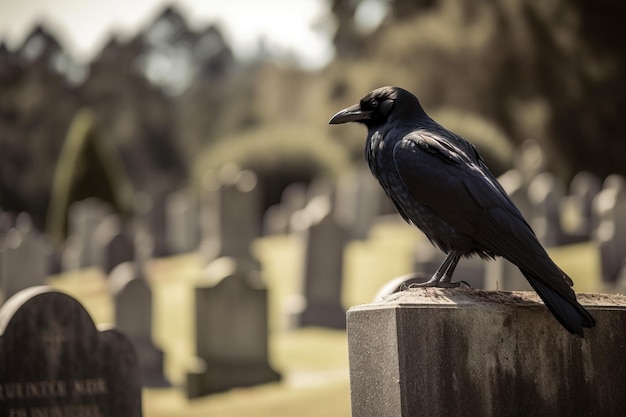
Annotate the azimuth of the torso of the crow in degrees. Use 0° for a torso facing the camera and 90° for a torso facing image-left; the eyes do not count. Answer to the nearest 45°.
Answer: approximately 90°

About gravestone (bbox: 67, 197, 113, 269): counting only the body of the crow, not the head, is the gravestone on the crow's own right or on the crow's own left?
on the crow's own right

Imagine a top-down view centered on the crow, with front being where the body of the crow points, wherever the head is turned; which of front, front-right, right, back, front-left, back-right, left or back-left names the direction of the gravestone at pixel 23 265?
front-right

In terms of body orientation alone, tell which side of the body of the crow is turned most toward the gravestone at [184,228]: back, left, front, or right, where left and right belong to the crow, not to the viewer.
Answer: right

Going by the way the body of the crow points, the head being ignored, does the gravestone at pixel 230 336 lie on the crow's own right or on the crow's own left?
on the crow's own right

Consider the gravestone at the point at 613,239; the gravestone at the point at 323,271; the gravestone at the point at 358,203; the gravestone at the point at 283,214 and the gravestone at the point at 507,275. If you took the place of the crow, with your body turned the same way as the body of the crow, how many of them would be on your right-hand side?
5

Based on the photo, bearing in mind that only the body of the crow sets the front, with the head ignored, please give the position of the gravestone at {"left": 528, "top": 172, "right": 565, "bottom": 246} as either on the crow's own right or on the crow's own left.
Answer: on the crow's own right
